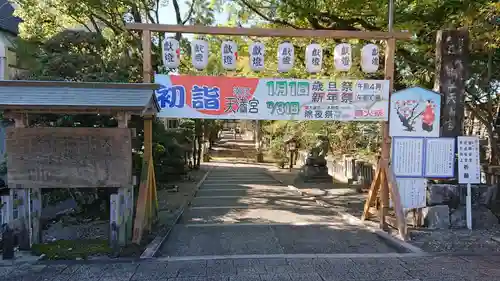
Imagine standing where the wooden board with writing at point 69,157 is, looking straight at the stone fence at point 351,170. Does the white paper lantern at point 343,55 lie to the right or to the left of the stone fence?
right

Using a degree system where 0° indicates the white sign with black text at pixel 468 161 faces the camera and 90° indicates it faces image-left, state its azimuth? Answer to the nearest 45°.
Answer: approximately 0°

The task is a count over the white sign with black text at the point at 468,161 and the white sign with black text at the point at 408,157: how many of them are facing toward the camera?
2

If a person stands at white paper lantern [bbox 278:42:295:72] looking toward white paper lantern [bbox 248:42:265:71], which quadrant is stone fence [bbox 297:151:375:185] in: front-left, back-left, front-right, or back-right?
back-right

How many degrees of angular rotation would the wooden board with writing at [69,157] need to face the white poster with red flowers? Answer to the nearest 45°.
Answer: approximately 90° to its left

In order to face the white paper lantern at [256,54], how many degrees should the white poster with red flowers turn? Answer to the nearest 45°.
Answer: approximately 45° to its right

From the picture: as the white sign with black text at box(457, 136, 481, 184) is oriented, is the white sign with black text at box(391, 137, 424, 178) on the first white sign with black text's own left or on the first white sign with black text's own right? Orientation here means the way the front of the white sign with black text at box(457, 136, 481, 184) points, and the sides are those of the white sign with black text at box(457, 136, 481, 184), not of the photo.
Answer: on the first white sign with black text's own right

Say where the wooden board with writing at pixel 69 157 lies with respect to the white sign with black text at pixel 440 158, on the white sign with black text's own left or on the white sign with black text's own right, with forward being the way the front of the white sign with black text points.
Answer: on the white sign with black text's own right

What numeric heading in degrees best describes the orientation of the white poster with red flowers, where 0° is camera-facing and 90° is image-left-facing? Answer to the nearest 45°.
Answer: approximately 0°
